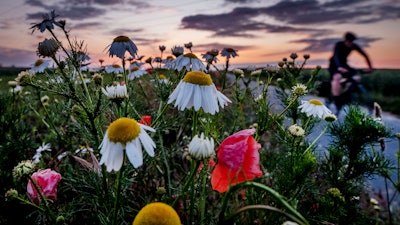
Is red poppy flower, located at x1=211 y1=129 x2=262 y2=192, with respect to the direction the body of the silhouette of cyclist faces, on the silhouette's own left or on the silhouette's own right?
on the silhouette's own right

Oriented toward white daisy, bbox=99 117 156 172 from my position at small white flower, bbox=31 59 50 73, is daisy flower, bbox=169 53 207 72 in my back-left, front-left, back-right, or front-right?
front-left

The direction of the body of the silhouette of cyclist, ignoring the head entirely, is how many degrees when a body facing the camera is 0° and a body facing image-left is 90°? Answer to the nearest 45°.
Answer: approximately 315°

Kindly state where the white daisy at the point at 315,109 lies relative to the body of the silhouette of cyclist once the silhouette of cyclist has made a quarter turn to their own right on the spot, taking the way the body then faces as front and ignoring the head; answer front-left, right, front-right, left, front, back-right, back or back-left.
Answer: front-left

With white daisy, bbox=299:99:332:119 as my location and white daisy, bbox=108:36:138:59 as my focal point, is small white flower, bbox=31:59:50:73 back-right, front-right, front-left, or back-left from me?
front-right

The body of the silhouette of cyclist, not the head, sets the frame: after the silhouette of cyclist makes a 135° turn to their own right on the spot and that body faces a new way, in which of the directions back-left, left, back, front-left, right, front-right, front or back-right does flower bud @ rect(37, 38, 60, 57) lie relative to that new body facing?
left

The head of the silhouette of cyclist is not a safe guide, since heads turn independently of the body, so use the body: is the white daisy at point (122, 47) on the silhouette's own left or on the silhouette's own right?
on the silhouette's own right

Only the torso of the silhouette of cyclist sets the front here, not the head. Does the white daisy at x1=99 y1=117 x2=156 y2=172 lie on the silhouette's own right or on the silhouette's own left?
on the silhouette's own right

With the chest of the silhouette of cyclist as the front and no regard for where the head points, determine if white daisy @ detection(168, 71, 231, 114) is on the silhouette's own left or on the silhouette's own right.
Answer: on the silhouette's own right
